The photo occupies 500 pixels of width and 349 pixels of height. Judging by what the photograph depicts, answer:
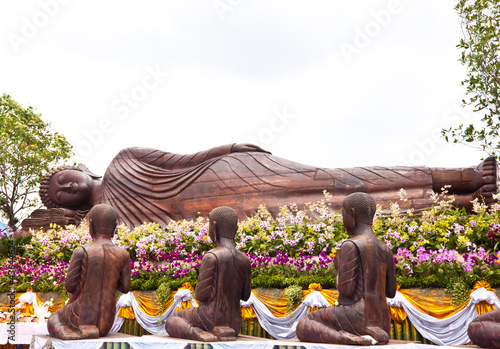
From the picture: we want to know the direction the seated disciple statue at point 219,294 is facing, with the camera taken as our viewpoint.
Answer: facing away from the viewer and to the left of the viewer

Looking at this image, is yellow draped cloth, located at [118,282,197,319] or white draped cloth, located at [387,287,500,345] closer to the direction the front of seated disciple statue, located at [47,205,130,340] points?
the yellow draped cloth

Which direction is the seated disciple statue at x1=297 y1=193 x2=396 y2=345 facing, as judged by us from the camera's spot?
facing away from the viewer and to the left of the viewer

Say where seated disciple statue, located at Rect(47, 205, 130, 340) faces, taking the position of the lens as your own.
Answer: facing away from the viewer and to the left of the viewer

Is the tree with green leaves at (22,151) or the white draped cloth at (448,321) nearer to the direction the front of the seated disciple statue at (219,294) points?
the tree with green leaves
